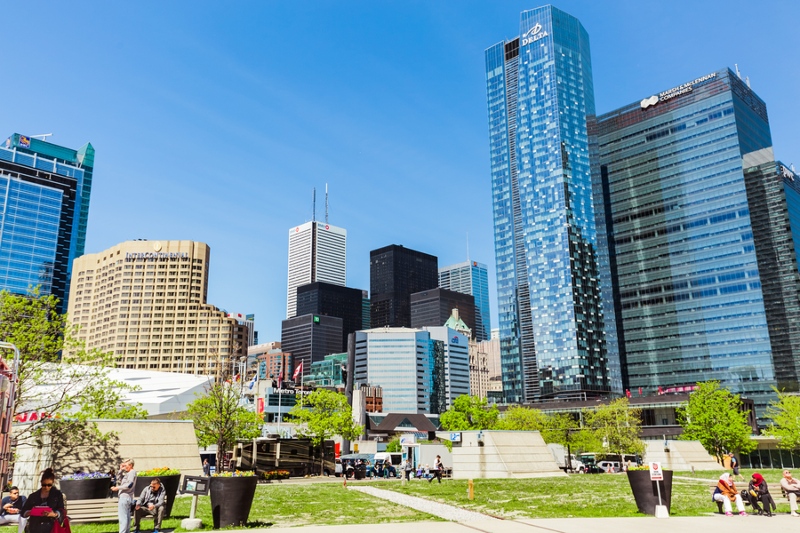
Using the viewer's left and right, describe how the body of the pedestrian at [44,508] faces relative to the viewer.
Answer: facing the viewer

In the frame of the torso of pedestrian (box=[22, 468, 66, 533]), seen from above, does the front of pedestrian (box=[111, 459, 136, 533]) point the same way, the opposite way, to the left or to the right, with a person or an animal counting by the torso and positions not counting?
to the right

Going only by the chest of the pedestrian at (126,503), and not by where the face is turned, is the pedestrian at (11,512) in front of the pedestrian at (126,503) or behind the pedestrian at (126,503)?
in front

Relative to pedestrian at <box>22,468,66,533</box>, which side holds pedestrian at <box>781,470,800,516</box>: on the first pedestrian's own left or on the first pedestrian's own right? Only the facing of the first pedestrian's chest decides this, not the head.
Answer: on the first pedestrian's own left

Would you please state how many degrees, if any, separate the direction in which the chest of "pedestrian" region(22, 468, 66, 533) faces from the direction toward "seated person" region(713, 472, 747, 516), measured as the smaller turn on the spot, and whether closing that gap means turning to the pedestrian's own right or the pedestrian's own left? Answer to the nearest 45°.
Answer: approximately 90° to the pedestrian's own left

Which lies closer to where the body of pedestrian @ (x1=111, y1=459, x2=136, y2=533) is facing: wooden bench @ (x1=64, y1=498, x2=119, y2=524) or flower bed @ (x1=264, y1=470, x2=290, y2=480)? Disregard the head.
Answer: the wooden bench

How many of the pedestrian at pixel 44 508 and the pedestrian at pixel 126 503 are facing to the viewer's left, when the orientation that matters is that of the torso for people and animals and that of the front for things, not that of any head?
1

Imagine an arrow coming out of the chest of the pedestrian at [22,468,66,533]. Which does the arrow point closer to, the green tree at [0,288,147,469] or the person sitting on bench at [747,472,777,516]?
the person sitting on bench

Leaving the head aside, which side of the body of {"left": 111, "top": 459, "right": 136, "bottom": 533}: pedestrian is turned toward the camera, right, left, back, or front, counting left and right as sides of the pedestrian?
left

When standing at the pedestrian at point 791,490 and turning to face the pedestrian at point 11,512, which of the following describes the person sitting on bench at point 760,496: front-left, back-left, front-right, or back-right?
front-right
